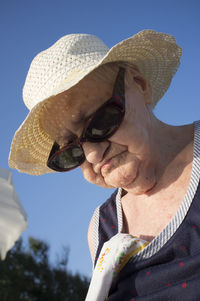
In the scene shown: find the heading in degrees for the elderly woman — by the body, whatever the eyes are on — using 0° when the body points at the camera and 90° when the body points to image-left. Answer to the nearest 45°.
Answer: approximately 45°

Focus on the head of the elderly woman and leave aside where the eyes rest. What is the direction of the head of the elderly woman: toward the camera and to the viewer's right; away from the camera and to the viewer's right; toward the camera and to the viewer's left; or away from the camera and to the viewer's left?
toward the camera and to the viewer's left
